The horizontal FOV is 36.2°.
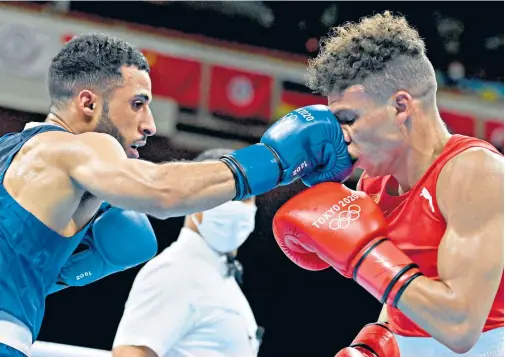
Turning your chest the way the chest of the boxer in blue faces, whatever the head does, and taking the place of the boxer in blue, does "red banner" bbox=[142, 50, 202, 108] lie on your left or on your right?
on your left

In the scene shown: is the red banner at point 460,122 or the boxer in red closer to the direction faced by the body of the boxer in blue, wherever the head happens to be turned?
the boxer in red

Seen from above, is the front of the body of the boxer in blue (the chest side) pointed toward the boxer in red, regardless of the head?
yes

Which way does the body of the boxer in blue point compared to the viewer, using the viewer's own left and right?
facing to the right of the viewer

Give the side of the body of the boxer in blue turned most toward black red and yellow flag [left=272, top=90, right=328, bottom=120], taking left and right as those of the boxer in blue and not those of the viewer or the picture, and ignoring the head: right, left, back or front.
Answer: left

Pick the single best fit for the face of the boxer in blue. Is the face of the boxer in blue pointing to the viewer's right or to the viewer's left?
to the viewer's right

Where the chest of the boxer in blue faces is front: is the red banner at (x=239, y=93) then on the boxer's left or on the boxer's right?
on the boxer's left
